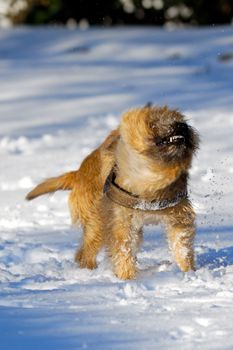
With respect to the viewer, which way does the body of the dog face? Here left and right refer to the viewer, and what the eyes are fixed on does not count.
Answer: facing the viewer and to the right of the viewer
